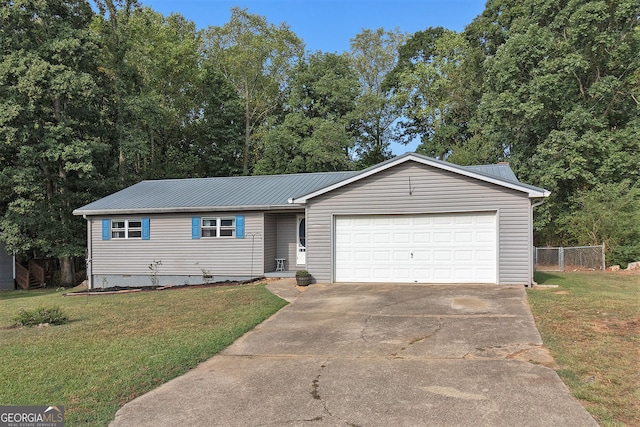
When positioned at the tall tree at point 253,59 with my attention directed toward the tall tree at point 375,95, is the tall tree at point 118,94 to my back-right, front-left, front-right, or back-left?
back-right

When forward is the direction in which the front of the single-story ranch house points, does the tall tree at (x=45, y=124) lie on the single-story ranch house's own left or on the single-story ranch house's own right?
on the single-story ranch house's own right

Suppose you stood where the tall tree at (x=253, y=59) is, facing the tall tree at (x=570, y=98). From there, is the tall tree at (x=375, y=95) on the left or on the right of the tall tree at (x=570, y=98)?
left

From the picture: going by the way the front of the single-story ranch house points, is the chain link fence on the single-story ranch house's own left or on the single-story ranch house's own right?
on the single-story ranch house's own left

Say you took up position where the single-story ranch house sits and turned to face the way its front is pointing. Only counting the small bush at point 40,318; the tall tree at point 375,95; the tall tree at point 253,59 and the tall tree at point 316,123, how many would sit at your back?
3

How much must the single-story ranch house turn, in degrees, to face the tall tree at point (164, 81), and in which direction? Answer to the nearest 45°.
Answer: approximately 135° to its right

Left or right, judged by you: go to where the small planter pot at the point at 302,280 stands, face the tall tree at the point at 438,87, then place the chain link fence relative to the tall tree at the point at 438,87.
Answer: right

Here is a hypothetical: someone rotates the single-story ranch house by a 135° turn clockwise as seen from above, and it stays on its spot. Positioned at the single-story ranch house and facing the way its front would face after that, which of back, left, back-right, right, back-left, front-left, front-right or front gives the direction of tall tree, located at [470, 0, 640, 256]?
right

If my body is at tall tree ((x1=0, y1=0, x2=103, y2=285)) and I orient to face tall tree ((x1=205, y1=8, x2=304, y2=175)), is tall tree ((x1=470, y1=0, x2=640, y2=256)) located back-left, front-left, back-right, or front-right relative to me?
front-right

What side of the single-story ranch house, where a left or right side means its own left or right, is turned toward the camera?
front

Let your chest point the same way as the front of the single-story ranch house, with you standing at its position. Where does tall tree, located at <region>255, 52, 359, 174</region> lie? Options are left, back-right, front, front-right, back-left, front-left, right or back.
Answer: back

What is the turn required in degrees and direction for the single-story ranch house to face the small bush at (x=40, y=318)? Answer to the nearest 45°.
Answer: approximately 45° to its right
